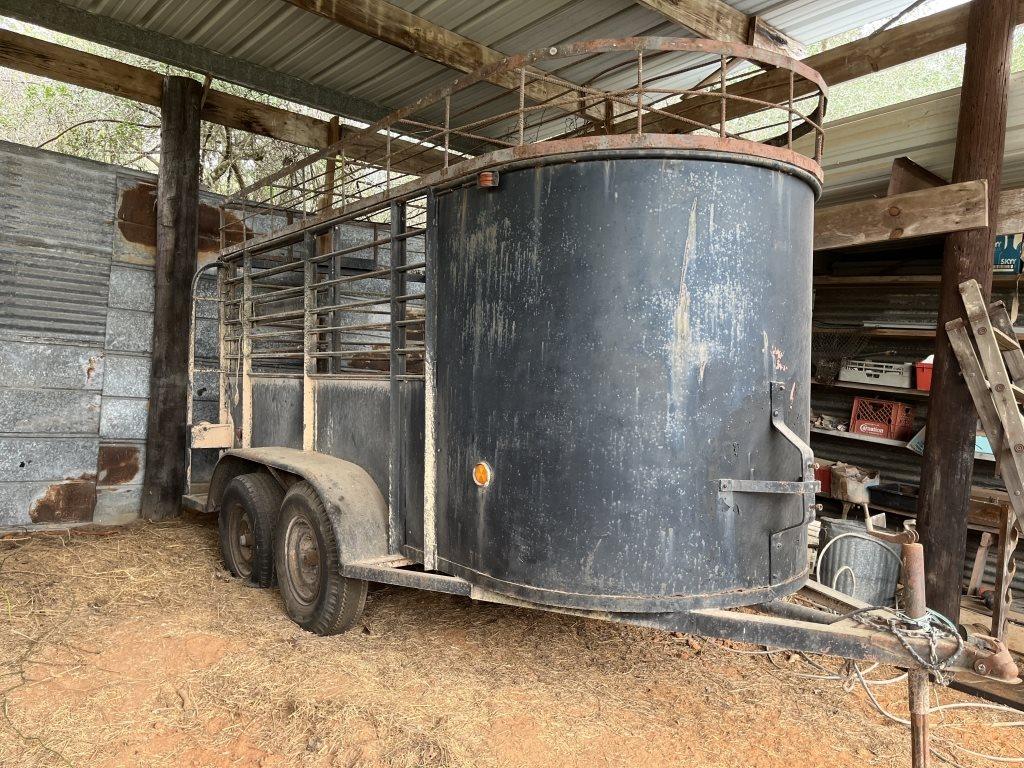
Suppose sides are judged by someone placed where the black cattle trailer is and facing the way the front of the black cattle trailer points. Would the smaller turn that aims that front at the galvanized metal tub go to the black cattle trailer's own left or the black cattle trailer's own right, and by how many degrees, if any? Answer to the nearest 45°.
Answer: approximately 90° to the black cattle trailer's own left

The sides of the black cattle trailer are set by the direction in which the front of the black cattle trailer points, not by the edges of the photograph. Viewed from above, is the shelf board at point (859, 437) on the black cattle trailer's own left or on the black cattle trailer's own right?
on the black cattle trailer's own left

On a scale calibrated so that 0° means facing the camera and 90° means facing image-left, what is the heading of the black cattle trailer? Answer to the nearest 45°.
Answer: approximately 315°

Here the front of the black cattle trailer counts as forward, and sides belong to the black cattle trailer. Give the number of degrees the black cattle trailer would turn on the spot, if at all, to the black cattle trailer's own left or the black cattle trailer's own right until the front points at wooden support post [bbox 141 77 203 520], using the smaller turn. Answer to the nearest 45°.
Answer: approximately 180°

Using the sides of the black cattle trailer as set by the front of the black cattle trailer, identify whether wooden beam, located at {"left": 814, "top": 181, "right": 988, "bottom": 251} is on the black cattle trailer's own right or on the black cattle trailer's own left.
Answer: on the black cattle trailer's own left

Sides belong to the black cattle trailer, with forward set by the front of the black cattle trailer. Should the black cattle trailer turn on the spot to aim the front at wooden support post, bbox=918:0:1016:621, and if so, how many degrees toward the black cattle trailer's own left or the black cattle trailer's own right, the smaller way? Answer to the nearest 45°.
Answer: approximately 90° to the black cattle trailer's own left
